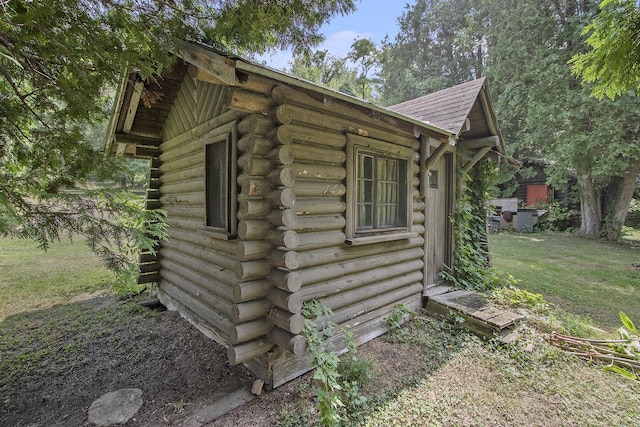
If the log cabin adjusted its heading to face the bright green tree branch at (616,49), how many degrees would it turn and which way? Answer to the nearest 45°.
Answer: approximately 45° to its left

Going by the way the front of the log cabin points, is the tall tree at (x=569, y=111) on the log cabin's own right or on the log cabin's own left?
on the log cabin's own left

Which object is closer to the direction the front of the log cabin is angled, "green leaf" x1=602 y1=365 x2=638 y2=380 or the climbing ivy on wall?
the green leaf

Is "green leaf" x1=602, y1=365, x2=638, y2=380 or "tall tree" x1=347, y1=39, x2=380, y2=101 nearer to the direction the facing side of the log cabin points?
the green leaf

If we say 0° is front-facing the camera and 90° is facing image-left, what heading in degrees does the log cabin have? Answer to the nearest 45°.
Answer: approximately 315°

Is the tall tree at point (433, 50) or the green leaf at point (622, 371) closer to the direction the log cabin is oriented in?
the green leaf

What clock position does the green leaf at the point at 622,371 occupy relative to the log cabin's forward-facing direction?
The green leaf is roughly at 11 o'clock from the log cabin.
